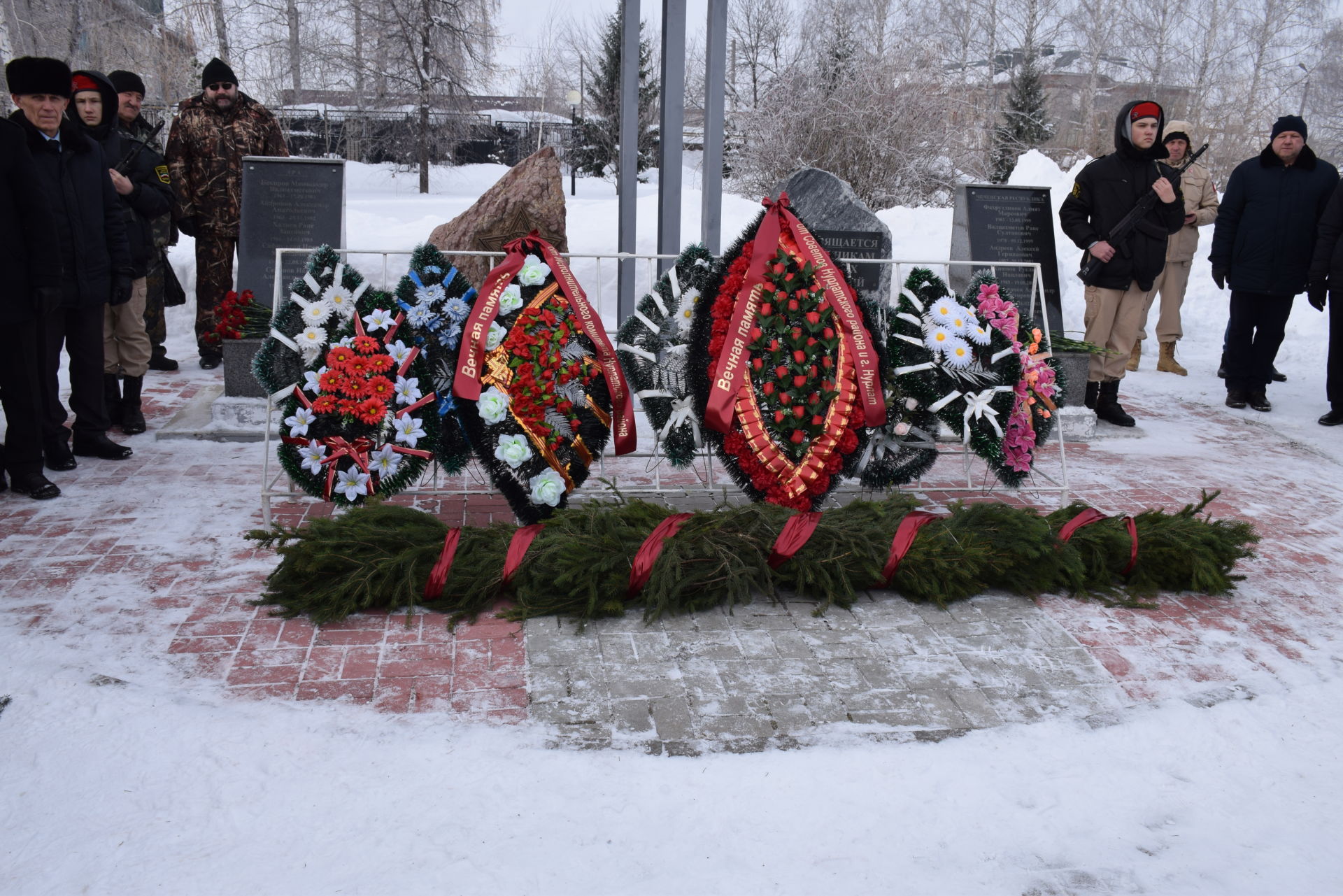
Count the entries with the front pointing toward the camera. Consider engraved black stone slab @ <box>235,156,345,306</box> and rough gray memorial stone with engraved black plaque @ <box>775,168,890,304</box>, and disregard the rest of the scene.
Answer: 2

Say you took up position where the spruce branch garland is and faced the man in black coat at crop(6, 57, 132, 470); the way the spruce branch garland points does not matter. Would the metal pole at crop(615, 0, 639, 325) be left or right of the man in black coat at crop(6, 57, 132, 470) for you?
right

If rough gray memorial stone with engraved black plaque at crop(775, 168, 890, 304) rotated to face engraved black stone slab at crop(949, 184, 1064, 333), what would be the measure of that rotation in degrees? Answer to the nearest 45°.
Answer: approximately 90° to its left

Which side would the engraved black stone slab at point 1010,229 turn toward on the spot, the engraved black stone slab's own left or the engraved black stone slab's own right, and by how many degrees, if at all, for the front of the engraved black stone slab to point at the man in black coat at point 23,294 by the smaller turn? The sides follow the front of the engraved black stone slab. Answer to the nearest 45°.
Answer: approximately 45° to the engraved black stone slab's own right

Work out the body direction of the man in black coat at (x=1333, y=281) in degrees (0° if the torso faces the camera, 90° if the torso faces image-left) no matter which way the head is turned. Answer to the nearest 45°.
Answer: approximately 45°

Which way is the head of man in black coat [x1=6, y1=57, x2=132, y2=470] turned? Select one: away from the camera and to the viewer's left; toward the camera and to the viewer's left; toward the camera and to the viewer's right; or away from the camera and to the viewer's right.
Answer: toward the camera and to the viewer's right

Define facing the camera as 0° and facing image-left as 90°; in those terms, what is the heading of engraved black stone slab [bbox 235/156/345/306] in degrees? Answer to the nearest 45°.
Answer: approximately 0°

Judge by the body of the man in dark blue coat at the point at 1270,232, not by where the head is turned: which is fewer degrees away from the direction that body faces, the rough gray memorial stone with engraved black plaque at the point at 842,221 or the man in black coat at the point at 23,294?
the man in black coat
